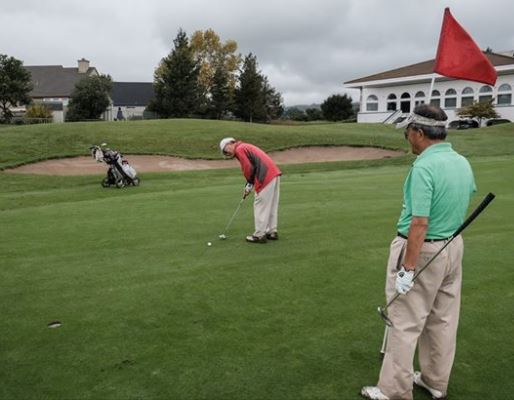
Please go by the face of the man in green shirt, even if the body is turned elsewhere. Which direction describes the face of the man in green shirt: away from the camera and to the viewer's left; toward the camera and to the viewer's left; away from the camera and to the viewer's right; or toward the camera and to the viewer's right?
away from the camera and to the viewer's left

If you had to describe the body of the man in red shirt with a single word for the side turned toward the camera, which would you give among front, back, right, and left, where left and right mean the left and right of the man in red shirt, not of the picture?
left

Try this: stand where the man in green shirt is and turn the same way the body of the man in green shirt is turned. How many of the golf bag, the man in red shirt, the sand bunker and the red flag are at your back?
0

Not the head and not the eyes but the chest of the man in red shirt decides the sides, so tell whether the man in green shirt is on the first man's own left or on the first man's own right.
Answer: on the first man's own left

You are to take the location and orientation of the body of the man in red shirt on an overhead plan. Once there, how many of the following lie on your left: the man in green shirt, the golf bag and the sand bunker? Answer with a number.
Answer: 1

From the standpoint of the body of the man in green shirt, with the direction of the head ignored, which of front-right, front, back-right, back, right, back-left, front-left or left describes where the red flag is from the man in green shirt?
front-right

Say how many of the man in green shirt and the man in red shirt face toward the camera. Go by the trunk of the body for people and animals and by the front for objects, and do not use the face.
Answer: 0

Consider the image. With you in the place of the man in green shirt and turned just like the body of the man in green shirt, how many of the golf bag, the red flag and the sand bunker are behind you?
0

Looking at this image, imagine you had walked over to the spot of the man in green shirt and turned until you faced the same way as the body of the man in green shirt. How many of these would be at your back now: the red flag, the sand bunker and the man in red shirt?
0

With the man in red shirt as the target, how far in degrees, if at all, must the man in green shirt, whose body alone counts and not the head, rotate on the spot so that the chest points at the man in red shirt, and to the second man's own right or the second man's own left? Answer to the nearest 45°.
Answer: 0° — they already face them

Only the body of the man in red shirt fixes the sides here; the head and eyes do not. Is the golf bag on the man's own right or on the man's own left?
on the man's own right

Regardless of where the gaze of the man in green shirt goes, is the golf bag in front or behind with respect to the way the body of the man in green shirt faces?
in front

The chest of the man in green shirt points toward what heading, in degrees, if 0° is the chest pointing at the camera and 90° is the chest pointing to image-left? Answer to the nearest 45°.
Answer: approximately 135°

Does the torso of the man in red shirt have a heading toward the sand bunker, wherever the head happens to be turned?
no
